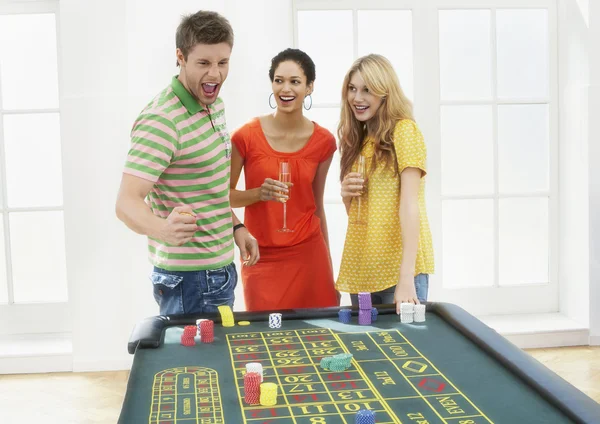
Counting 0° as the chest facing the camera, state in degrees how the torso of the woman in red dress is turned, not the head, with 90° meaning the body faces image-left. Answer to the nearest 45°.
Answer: approximately 0°

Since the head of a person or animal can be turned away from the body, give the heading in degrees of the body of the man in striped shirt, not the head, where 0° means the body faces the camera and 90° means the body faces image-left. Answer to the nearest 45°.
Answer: approximately 315°

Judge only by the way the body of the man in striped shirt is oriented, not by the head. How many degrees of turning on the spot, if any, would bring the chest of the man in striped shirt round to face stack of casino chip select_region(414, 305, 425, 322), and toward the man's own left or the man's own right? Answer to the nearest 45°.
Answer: approximately 45° to the man's own left

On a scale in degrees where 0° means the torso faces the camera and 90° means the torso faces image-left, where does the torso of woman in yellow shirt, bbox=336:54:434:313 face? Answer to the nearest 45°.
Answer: approximately 45°

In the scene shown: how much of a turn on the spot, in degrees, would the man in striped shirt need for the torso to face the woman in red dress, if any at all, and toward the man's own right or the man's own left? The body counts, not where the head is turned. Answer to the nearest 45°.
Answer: approximately 90° to the man's own left

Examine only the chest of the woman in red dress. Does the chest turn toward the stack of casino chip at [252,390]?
yes
